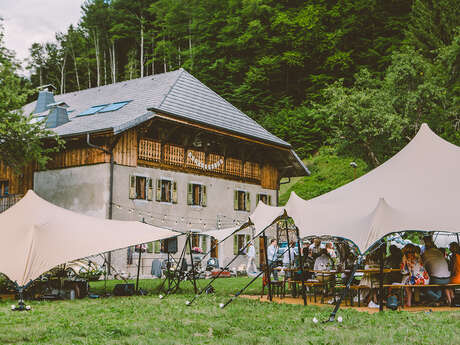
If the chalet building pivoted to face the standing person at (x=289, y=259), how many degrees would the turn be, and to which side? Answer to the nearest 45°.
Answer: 0° — it already faces them

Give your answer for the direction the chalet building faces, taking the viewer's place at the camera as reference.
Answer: facing the viewer and to the right of the viewer

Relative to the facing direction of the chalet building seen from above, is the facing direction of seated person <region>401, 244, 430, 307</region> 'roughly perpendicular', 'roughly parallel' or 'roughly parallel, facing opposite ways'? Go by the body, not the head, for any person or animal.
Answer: roughly perpendicular
